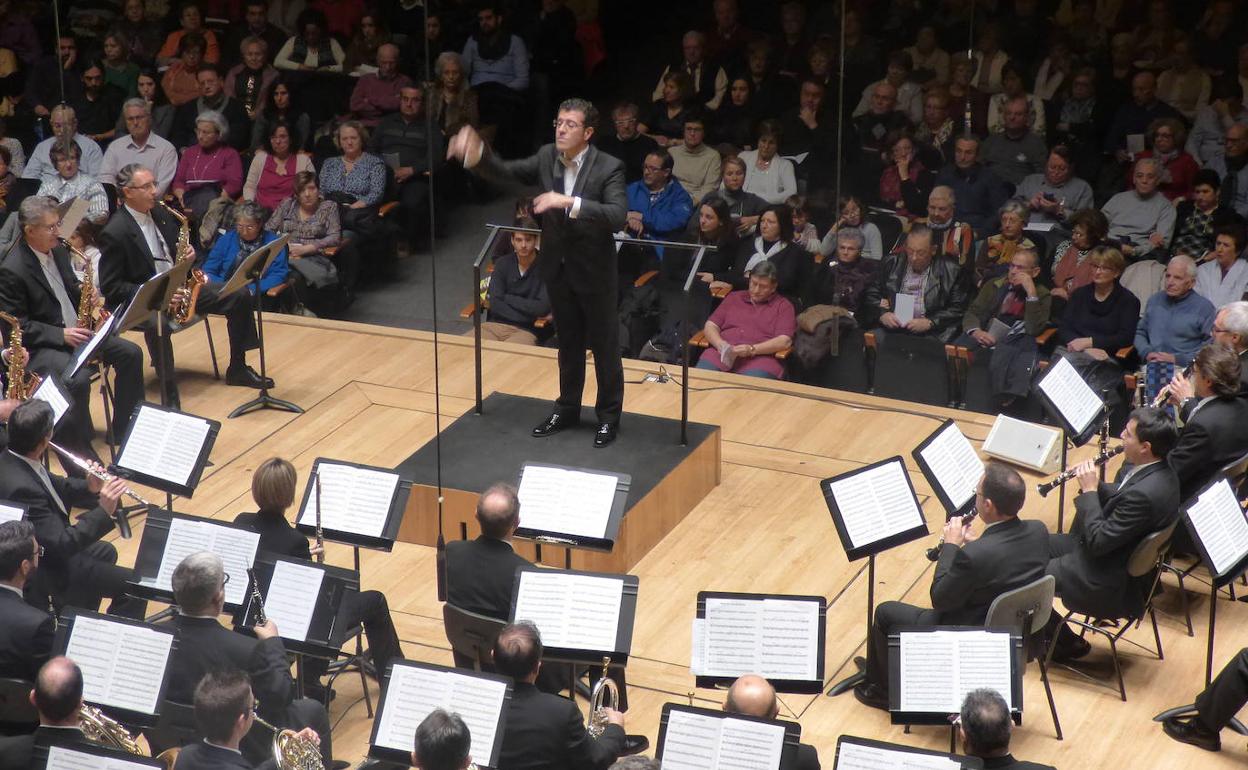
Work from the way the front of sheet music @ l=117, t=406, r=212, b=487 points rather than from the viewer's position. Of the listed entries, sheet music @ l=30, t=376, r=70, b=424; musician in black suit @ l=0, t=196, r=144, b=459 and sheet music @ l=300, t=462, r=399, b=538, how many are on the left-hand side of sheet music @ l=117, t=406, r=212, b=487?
1

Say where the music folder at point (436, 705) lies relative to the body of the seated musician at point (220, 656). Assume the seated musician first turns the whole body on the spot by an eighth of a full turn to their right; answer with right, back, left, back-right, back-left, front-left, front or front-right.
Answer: front-right

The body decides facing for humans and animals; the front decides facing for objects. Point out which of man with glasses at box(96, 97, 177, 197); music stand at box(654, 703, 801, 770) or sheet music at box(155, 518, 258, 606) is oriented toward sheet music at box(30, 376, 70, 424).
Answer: the man with glasses

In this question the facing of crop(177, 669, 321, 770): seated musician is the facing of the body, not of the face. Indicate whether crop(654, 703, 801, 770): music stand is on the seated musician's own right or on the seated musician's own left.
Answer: on the seated musician's own right

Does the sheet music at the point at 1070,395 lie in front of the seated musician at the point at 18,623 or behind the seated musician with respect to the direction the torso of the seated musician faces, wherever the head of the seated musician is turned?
in front

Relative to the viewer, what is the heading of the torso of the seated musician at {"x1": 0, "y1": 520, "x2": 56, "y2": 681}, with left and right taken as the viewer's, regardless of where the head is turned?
facing away from the viewer and to the right of the viewer

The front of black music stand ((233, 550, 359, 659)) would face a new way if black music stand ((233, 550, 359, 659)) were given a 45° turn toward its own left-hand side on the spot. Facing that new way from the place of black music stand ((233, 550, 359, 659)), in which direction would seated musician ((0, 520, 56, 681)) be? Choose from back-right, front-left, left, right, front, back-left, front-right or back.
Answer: back-right

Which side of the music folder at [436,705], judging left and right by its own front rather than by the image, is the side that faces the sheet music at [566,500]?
back

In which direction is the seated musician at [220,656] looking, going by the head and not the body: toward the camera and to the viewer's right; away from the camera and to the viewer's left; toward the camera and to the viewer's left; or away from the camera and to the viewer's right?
away from the camera and to the viewer's right

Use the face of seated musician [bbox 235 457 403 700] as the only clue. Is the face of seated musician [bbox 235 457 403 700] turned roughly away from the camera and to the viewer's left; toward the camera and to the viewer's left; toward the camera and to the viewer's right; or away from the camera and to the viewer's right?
away from the camera and to the viewer's right

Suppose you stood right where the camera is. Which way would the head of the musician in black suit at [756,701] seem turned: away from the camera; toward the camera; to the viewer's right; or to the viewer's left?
away from the camera

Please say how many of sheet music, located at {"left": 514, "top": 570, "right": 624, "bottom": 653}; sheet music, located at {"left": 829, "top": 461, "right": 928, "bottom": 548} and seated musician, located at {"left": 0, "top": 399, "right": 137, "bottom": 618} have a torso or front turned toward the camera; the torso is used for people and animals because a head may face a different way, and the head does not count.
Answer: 2

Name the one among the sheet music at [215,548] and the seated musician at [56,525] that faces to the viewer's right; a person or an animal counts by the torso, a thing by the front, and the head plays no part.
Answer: the seated musician
